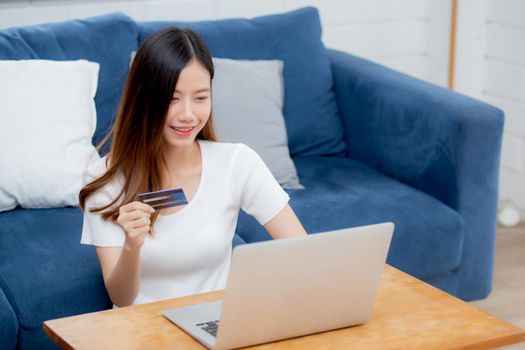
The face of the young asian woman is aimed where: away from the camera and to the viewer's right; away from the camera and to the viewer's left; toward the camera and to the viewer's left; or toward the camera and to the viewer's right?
toward the camera and to the viewer's right

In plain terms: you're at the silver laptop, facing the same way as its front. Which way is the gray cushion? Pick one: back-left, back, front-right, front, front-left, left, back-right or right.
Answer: front-right

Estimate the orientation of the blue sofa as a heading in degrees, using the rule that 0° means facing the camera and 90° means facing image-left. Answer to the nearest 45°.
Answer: approximately 315°

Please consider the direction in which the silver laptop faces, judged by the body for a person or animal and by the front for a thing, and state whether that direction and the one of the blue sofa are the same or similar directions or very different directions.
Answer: very different directions

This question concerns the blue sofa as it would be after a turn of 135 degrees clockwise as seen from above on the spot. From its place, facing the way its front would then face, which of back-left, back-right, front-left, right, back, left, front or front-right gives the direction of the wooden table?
left

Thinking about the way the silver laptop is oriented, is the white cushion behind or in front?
in front

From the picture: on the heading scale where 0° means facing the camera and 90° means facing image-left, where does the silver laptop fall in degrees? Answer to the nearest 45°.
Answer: approximately 135°

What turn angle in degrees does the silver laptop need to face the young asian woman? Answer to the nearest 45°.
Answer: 0° — it already faces them
